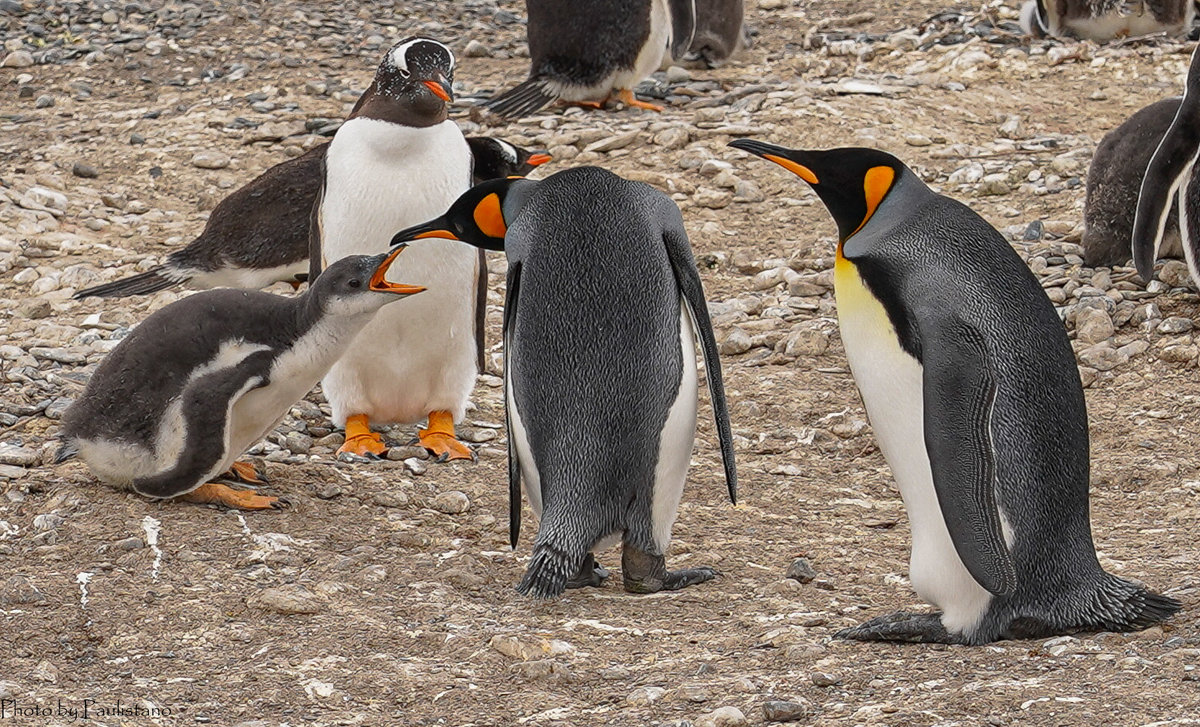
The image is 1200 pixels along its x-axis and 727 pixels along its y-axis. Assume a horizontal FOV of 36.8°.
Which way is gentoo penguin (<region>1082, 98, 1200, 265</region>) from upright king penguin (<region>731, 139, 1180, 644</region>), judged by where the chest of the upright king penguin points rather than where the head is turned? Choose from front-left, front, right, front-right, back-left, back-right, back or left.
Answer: right

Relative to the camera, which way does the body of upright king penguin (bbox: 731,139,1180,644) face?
to the viewer's left

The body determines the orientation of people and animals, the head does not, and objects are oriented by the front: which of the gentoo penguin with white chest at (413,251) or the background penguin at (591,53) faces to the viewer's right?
the background penguin

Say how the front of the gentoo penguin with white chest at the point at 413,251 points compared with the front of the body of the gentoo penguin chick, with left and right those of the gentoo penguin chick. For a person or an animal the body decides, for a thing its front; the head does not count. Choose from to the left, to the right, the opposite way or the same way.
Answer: to the right

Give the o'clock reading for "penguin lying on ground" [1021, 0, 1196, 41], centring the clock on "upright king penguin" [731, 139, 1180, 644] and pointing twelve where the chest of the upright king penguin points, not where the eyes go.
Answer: The penguin lying on ground is roughly at 3 o'clock from the upright king penguin.

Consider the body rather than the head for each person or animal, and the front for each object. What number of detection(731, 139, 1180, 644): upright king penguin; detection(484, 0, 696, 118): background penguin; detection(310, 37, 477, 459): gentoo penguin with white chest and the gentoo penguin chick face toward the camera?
1

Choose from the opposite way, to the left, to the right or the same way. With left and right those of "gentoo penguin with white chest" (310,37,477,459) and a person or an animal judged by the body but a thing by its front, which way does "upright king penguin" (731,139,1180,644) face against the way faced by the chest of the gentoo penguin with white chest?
to the right

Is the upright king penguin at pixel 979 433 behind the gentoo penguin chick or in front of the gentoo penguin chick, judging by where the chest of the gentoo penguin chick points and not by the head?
in front

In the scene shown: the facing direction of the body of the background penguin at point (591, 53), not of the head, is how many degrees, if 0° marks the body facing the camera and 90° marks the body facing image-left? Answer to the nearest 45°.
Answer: approximately 270°

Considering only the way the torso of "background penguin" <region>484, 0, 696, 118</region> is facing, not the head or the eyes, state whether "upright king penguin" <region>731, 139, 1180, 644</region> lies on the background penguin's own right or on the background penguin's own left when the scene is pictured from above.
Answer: on the background penguin's own right

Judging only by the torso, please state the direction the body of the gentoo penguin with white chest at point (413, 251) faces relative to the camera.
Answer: toward the camera

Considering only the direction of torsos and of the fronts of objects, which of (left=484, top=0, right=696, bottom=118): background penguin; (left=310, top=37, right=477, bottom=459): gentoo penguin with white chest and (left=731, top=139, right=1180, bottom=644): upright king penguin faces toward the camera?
the gentoo penguin with white chest

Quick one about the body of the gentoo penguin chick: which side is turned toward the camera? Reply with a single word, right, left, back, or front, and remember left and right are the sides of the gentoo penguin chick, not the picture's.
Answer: right

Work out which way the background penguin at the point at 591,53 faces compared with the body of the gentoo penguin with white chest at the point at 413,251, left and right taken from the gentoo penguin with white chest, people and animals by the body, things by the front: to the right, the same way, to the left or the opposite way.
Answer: to the left
